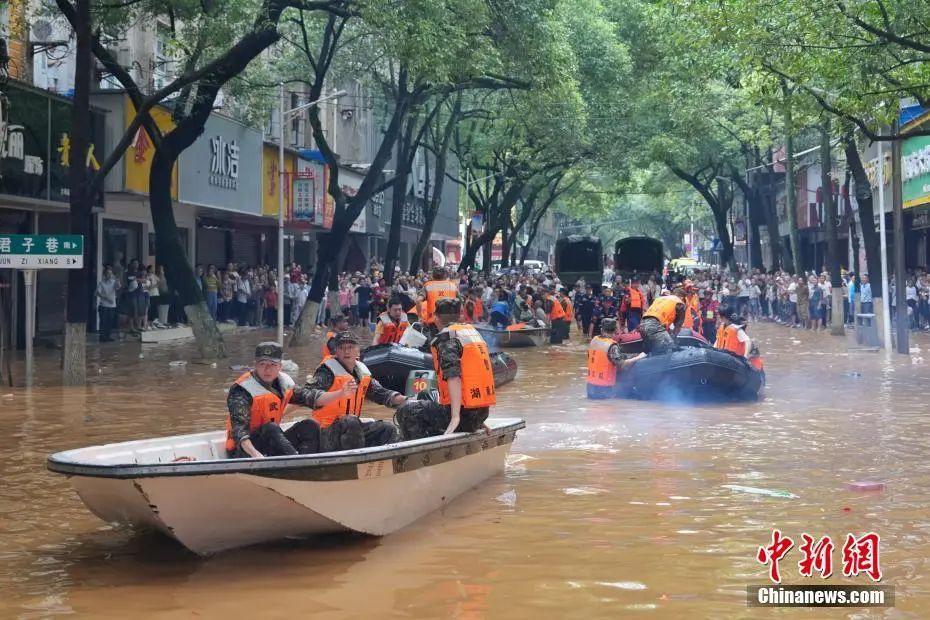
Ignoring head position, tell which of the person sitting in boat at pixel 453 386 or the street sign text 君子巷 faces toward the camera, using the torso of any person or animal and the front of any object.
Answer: the street sign text 君子巷

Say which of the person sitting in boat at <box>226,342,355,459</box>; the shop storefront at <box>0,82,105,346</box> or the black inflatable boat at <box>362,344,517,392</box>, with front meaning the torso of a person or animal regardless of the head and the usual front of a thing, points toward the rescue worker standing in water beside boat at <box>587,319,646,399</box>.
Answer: the shop storefront

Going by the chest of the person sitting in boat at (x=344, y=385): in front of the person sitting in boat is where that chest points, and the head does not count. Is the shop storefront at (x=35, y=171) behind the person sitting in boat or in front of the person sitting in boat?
behind

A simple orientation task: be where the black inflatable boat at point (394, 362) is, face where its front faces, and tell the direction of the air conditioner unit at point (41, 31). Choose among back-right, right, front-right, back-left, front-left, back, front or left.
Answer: right

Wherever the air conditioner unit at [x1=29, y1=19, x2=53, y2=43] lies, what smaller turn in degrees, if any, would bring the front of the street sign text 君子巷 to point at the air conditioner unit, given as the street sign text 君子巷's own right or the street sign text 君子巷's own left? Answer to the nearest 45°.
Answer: approximately 180°

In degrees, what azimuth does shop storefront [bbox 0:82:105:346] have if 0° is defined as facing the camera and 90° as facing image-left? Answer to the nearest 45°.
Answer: approximately 315°

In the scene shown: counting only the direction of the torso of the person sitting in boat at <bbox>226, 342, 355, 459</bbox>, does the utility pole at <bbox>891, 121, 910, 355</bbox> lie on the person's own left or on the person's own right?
on the person's own left

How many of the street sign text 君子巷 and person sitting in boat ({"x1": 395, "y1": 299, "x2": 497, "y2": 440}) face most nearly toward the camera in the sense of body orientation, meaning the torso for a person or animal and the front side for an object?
1

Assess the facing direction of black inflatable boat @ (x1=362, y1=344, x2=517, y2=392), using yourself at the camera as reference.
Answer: facing the viewer and to the left of the viewer

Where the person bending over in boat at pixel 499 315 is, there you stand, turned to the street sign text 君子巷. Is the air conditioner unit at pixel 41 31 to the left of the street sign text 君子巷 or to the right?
right

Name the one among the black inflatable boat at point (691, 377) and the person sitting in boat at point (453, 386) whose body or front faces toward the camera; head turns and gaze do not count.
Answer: the black inflatable boat
